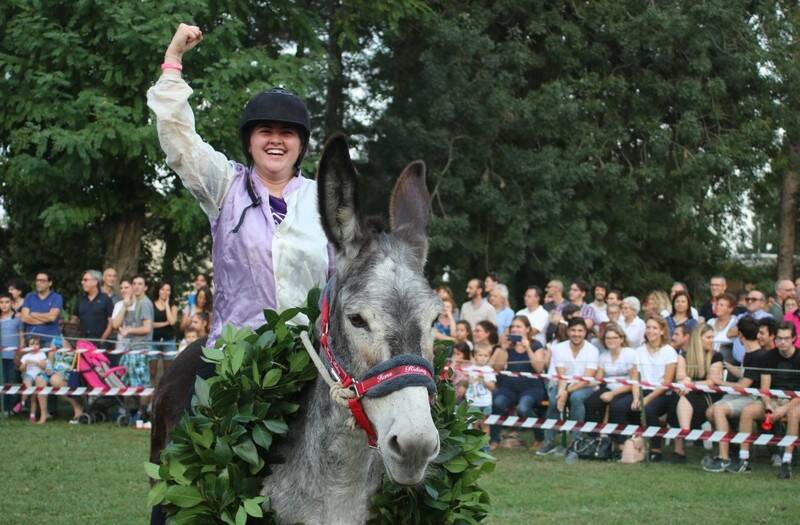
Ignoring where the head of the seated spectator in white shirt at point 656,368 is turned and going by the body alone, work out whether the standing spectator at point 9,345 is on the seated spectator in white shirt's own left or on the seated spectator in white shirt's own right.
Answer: on the seated spectator in white shirt's own right

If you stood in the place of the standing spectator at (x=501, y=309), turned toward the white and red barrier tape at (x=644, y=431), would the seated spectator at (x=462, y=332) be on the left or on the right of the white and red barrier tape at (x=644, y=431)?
right

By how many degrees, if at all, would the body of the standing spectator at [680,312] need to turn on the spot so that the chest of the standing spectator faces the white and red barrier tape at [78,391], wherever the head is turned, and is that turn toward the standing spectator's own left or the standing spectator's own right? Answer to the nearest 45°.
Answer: approximately 90° to the standing spectator's own right

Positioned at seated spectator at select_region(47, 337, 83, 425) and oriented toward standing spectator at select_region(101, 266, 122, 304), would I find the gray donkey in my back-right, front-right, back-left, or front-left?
back-right

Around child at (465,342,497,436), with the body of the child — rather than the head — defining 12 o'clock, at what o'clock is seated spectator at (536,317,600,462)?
The seated spectator is roughly at 9 o'clock from the child.

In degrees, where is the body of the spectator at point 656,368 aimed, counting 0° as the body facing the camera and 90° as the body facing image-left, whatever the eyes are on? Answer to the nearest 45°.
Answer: approximately 45°

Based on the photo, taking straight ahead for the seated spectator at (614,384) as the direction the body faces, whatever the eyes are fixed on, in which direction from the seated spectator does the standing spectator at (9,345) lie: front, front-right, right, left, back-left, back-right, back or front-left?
front-right
